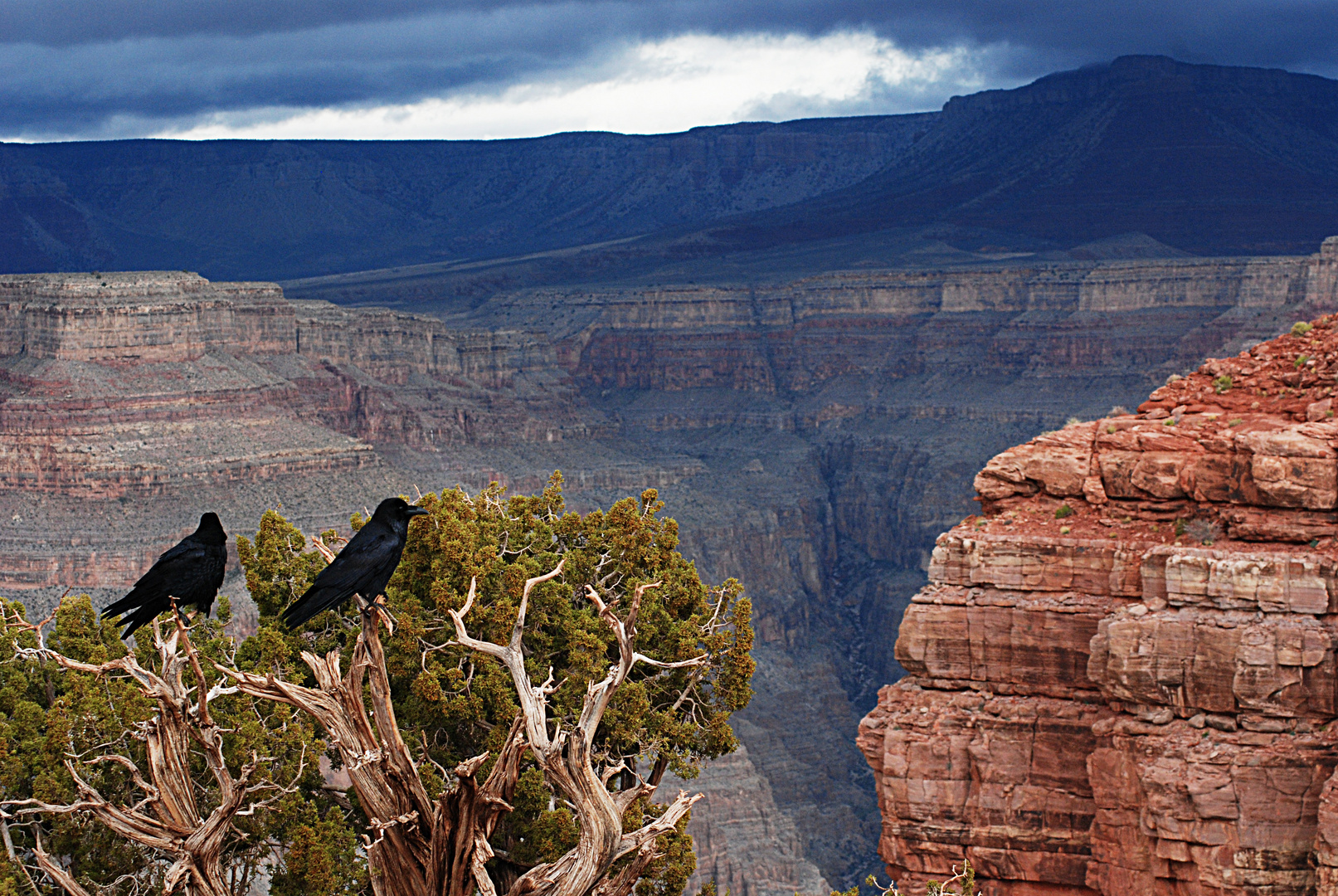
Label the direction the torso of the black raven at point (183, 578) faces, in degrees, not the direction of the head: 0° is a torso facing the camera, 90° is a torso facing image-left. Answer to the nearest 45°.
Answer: approximately 270°

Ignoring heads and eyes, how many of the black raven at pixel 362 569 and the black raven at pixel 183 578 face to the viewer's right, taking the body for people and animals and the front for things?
2

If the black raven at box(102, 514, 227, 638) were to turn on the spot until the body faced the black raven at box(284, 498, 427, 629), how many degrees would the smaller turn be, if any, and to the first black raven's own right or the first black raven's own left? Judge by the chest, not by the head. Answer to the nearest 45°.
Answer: approximately 45° to the first black raven's own right

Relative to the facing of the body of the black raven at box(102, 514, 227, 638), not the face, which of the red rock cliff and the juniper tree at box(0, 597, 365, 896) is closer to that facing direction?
the red rock cliff

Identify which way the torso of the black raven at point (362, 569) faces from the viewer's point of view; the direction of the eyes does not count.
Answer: to the viewer's right

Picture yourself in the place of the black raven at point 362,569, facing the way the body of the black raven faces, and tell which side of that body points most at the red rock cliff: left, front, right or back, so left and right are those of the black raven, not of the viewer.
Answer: front

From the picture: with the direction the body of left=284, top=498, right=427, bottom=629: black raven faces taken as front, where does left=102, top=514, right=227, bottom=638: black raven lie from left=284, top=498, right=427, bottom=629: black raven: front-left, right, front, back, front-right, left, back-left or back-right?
back-left

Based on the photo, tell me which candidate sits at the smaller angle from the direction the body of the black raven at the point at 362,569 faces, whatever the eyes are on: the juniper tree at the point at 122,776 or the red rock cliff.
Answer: the red rock cliff
